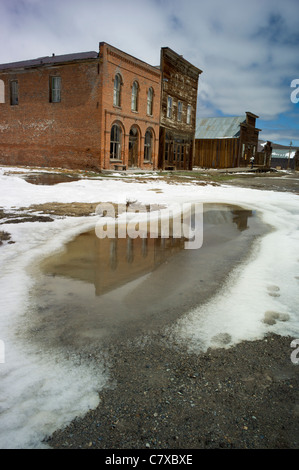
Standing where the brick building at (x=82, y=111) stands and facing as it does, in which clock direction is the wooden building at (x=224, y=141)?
The wooden building is roughly at 9 o'clock from the brick building.

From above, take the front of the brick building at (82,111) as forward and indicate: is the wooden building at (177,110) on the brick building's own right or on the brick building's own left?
on the brick building's own left

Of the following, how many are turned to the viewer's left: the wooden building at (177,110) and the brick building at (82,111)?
0

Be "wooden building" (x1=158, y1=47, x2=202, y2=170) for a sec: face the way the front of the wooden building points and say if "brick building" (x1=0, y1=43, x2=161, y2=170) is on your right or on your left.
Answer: on your right

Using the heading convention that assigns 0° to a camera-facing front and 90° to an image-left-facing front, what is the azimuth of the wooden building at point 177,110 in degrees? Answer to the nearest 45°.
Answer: approximately 315°

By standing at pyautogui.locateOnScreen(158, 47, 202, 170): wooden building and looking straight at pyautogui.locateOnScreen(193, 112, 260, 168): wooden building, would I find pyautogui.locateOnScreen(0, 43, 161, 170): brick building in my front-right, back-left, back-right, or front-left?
back-left

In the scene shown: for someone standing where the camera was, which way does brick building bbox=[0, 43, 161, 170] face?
facing the viewer and to the right of the viewer
